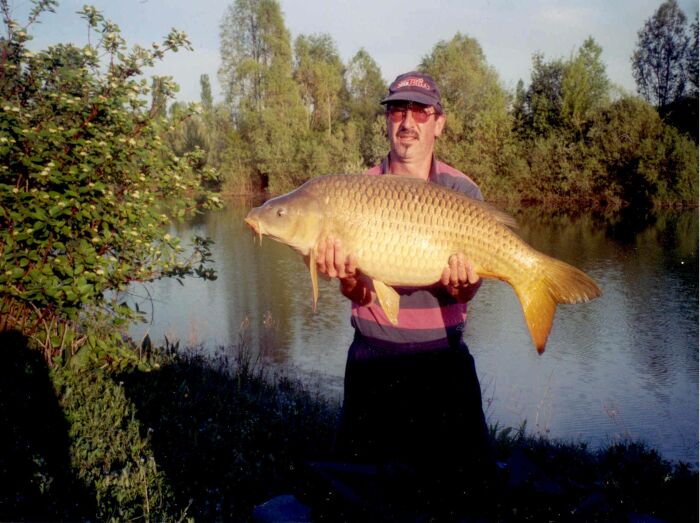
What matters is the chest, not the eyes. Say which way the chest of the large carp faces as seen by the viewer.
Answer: to the viewer's left

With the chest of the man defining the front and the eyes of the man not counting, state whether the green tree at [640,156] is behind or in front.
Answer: behind

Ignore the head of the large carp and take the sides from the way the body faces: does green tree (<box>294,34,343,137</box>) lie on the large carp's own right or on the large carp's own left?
on the large carp's own right

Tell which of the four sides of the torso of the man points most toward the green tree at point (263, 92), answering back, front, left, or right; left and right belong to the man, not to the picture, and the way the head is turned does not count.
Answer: back

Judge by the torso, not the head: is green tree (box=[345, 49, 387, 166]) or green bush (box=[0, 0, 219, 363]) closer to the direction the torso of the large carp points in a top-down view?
the green bush

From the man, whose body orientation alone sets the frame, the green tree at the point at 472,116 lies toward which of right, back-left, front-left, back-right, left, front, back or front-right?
back

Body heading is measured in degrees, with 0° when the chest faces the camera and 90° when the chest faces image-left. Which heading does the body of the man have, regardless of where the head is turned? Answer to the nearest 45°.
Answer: approximately 0°

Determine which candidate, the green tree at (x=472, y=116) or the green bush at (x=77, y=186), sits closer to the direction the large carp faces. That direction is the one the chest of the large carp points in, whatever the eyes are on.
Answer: the green bush

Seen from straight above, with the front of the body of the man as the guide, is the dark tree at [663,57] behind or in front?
behind
